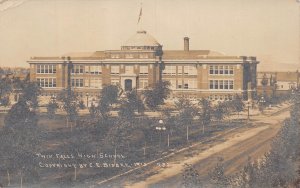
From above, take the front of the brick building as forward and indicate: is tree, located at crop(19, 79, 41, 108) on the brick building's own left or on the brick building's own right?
on the brick building's own right

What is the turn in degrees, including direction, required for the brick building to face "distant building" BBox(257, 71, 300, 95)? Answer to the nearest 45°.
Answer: approximately 90° to its left

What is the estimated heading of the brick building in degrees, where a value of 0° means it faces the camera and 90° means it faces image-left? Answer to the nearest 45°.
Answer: approximately 0°
